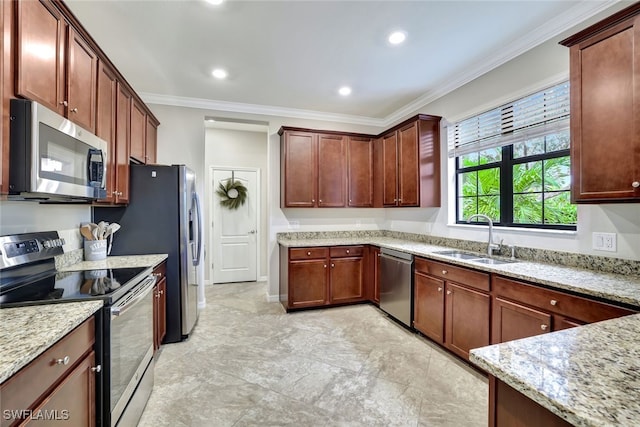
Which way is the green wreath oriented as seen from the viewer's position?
toward the camera

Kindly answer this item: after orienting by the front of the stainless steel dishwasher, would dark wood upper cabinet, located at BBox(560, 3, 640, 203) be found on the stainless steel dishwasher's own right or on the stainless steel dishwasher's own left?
on the stainless steel dishwasher's own left

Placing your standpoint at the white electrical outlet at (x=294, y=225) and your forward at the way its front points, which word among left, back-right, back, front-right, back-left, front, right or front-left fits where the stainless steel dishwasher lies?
front-left

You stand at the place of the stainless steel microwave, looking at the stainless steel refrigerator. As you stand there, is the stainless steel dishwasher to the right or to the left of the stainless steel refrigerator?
right

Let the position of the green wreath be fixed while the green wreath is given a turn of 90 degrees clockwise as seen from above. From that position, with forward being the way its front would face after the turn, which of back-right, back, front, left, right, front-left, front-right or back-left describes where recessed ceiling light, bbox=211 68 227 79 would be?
left

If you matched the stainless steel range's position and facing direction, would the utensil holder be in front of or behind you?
behind

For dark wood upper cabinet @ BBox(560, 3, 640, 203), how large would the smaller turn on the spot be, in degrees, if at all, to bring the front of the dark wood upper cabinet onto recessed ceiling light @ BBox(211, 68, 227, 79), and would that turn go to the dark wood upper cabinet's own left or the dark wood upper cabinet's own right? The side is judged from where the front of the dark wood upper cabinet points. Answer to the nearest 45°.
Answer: approximately 45° to the dark wood upper cabinet's own right

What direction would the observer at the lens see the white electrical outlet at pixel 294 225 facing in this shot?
facing the viewer

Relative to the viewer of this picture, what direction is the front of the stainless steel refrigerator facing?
facing to the right of the viewer

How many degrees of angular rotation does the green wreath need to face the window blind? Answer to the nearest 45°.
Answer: approximately 45° to its left

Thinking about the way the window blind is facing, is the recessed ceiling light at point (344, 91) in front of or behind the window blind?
in front

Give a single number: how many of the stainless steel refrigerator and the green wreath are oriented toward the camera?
1

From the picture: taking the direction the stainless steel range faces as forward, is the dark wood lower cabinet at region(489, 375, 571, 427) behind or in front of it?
in front

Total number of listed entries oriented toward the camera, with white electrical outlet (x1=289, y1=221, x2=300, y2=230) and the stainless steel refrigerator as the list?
1

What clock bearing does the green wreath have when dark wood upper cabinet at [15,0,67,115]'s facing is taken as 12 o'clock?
The green wreath is roughly at 9 o'clock from the dark wood upper cabinet.

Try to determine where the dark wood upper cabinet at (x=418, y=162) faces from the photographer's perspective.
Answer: facing the viewer and to the left of the viewer
